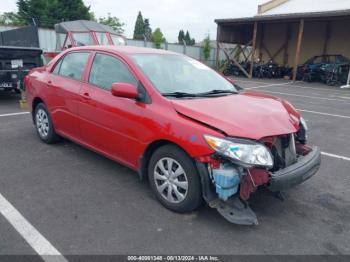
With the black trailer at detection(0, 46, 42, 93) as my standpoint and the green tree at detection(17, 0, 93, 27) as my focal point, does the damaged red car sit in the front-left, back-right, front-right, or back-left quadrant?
back-right

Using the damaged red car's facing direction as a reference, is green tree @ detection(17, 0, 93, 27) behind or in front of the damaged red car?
behind

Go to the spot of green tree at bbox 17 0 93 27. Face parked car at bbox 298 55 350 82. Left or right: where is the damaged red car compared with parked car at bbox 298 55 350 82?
right

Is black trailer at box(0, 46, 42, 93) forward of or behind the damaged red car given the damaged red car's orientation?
behind

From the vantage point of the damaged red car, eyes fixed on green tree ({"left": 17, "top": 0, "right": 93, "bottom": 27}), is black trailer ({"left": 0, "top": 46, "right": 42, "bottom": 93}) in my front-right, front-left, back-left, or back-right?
front-left

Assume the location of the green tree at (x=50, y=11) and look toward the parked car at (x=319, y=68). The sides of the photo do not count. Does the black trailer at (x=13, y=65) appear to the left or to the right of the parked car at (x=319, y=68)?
right

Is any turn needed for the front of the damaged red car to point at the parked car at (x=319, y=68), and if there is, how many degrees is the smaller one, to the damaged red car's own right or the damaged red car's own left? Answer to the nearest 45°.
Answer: approximately 90° to the damaged red car's own left
